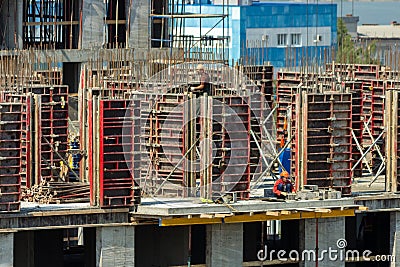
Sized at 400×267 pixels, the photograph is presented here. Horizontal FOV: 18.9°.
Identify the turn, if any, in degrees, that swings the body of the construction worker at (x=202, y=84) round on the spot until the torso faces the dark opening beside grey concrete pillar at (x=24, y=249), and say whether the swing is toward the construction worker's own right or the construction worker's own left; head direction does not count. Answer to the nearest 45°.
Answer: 0° — they already face it
